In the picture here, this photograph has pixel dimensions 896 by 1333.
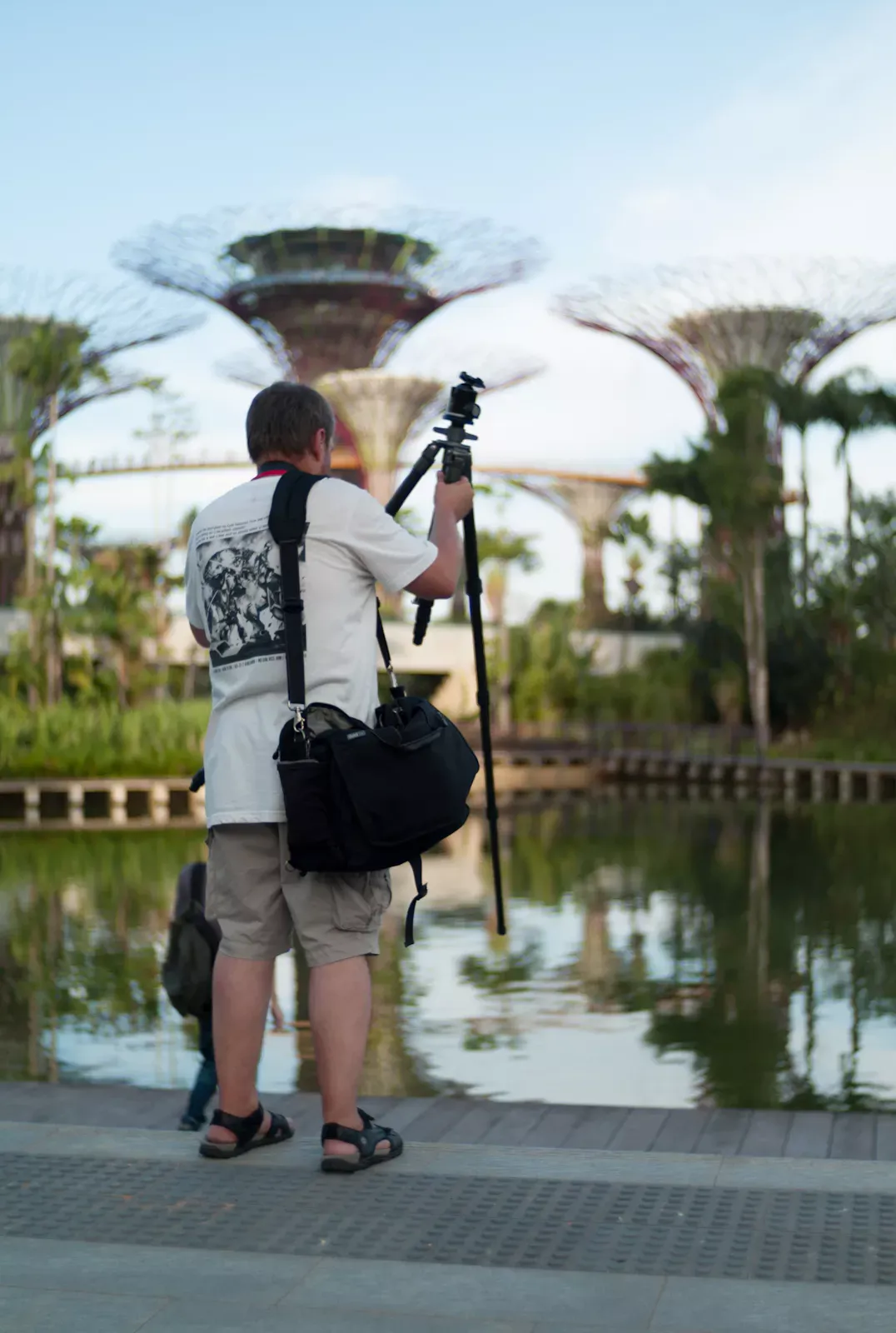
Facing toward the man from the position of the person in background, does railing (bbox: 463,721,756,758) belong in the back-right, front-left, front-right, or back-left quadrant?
back-left

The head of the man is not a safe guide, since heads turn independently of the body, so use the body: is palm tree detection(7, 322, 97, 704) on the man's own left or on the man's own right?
on the man's own left

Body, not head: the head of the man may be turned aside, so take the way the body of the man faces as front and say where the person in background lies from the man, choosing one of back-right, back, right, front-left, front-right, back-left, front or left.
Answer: front-left

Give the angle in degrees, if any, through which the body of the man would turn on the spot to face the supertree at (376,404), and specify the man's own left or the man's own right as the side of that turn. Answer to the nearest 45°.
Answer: approximately 45° to the man's own left

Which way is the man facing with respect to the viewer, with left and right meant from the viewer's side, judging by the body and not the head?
facing away from the viewer and to the right of the viewer

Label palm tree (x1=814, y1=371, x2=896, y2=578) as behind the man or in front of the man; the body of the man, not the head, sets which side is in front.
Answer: in front

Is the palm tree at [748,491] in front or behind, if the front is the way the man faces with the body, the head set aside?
in front
